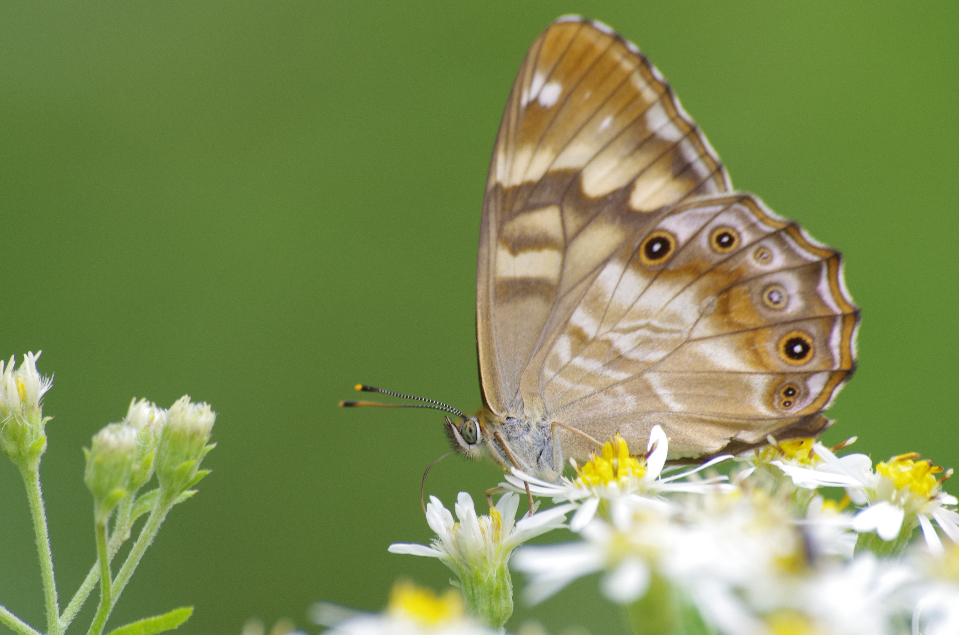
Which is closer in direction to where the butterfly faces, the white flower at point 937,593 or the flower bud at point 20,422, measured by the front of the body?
the flower bud

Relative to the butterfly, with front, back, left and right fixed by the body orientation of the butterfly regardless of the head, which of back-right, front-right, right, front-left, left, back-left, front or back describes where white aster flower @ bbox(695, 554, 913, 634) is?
left

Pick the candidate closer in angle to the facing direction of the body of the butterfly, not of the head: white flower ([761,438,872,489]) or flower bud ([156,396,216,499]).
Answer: the flower bud

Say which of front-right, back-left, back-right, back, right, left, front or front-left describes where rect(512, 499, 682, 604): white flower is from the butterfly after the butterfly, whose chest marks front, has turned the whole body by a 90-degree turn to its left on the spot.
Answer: front

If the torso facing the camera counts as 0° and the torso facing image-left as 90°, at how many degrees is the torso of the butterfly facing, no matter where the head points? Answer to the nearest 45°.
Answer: approximately 90°

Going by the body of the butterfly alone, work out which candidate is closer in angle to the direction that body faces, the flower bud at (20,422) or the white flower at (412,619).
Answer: the flower bud

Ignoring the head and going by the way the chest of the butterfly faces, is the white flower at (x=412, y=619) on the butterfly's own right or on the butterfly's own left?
on the butterfly's own left

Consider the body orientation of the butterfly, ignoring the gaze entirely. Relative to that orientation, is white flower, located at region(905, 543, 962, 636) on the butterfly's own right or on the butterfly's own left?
on the butterfly's own left

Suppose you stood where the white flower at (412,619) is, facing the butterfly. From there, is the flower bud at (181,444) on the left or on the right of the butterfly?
left

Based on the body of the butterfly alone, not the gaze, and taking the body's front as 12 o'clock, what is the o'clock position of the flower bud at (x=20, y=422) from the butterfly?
The flower bud is roughly at 11 o'clock from the butterfly.

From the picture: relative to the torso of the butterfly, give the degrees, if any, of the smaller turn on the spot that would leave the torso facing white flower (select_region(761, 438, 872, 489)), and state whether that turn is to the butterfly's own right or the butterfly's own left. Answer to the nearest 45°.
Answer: approximately 135° to the butterfly's own left

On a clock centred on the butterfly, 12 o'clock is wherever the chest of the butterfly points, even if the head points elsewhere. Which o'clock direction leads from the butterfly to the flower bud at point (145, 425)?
The flower bud is roughly at 11 o'clock from the butterfly.
